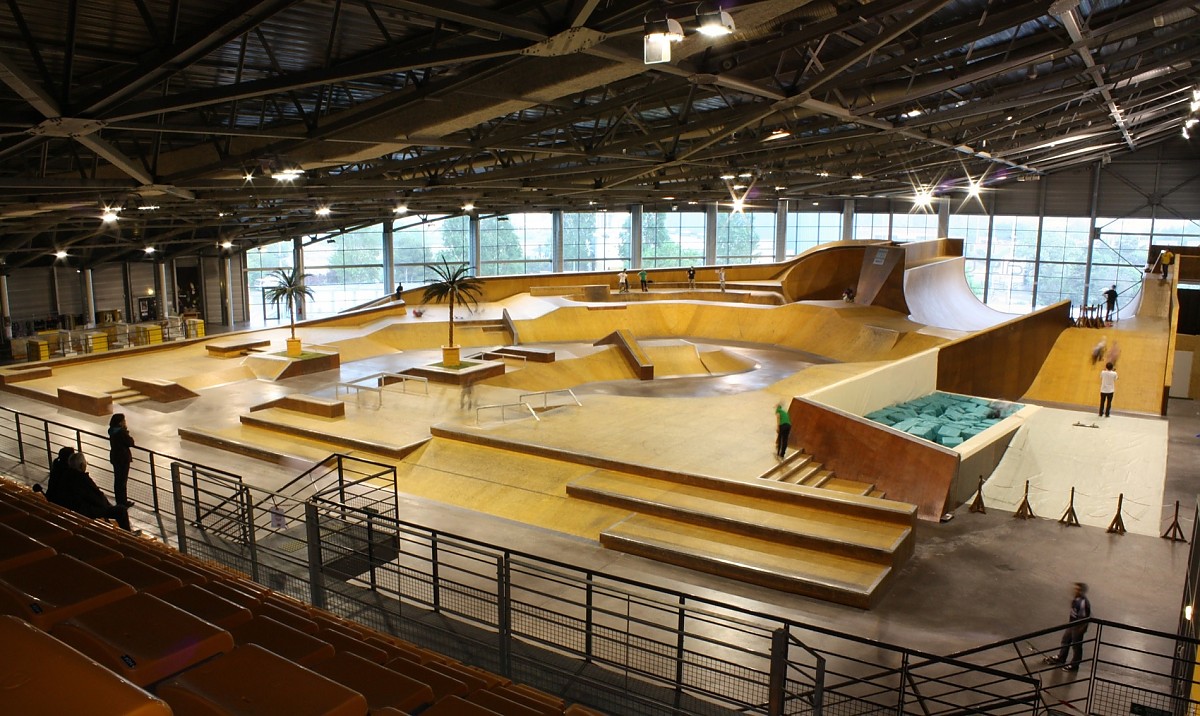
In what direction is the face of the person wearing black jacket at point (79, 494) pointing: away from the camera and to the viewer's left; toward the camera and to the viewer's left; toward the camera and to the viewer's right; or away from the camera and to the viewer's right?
away from the camera and to the viewer's right

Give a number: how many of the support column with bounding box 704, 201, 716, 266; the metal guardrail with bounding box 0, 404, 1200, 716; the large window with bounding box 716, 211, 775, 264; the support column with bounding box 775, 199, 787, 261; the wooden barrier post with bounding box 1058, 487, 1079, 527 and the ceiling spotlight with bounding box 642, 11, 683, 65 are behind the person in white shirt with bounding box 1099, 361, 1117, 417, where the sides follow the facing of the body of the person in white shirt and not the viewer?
3

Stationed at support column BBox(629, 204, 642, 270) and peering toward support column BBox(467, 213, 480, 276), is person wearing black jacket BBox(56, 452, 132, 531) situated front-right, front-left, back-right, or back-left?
front-left
